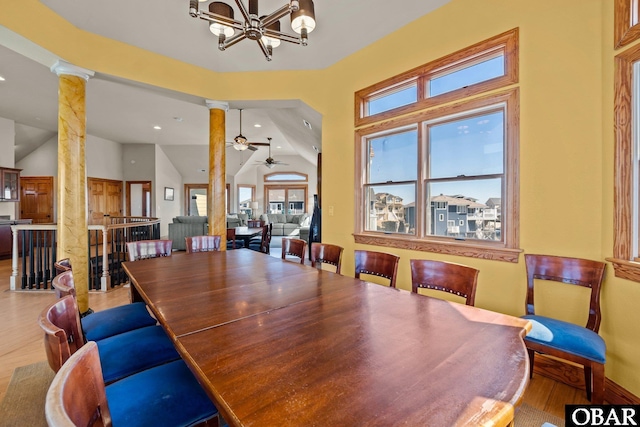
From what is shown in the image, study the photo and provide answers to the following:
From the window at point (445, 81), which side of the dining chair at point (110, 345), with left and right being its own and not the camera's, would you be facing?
front

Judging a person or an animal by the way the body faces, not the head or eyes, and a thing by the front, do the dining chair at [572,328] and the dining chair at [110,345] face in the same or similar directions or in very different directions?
very different directions

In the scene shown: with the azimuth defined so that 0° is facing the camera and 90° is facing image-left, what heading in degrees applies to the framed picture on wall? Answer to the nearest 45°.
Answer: approximately 315°

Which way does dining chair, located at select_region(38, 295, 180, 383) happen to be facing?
to the viewer's right

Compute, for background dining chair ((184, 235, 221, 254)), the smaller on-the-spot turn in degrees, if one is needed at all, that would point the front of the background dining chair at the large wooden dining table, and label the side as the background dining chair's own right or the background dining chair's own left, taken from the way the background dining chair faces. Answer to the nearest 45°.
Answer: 0° — it already faces it

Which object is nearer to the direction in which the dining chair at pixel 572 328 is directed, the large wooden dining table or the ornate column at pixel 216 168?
the large wooden dining table

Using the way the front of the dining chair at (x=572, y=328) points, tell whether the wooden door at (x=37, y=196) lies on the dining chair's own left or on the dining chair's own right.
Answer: on the dining chair's own right

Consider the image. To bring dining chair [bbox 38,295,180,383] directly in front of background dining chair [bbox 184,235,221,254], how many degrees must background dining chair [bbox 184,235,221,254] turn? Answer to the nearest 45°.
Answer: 0° — it already faces it

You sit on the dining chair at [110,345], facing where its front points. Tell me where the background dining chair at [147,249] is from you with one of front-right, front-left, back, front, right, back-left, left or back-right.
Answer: left

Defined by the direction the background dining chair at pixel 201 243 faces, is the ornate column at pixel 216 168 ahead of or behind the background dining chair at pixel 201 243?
behind

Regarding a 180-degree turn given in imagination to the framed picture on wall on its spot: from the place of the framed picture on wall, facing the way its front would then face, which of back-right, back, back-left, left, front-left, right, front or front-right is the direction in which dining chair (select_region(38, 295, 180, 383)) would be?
back-left
